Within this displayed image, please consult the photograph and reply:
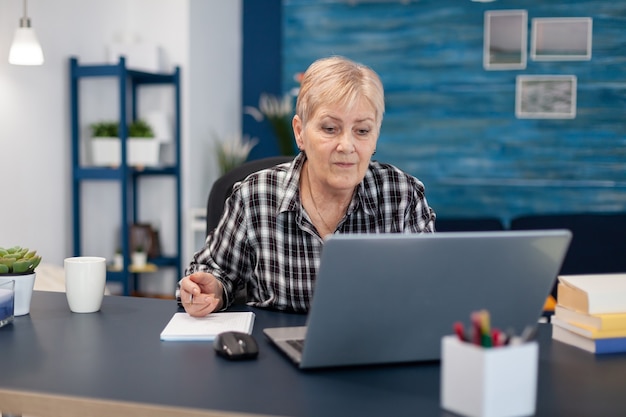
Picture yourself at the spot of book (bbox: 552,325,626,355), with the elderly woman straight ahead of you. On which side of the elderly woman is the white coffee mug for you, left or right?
left

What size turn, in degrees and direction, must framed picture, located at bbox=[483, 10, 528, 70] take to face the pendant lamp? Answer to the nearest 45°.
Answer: approximately 45° to its right

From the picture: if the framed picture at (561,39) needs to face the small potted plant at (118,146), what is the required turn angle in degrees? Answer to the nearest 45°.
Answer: approximately 90° to its right

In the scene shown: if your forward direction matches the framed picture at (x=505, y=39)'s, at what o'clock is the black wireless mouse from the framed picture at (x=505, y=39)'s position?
The black wireless mouse is roughly at 12 o'clock from the framed picture.

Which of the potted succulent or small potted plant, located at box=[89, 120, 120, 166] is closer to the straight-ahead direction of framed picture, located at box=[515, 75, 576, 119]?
the potted succulent

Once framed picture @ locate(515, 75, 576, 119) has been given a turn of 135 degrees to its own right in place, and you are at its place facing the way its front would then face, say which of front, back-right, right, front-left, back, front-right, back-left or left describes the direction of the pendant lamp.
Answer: left

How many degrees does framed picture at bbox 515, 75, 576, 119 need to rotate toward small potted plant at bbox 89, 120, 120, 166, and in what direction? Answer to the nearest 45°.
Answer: approximately 90° to its right

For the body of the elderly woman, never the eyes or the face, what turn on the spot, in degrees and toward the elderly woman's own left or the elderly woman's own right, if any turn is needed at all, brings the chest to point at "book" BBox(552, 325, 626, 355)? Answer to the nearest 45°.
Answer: approximately 45° to the elderly woman's own left

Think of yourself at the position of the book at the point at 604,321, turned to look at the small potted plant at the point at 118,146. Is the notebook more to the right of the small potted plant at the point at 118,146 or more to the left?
left

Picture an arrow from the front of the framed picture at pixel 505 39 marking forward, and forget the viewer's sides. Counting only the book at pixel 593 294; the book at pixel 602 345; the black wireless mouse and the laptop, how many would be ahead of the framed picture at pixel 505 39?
4

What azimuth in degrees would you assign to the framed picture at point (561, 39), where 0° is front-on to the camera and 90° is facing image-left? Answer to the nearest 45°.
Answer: approximately 0°
